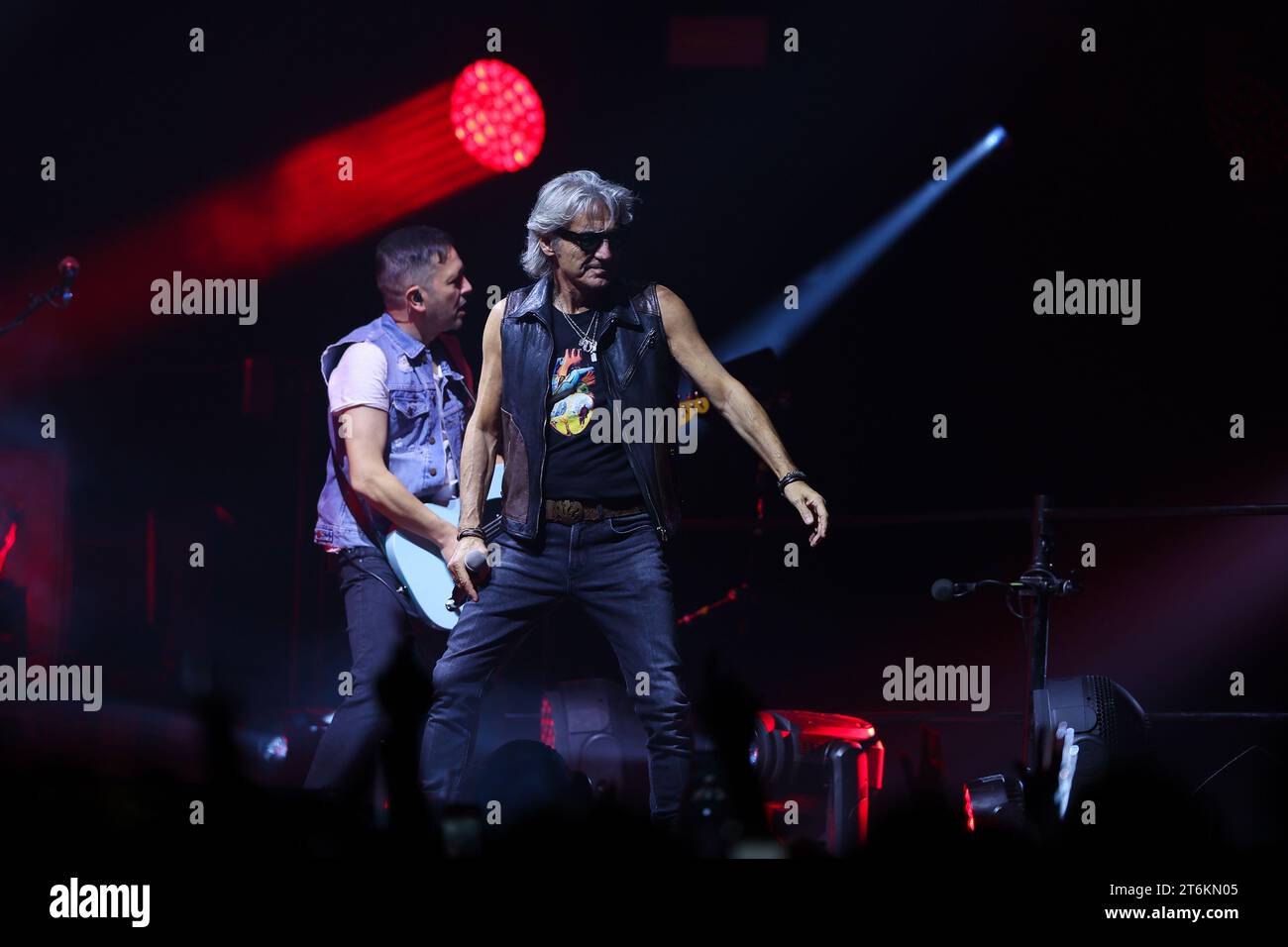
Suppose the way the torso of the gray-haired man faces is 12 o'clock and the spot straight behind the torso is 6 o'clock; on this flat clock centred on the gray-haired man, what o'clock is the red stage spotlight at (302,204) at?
The red stage spotlight is roughly at 5 o'clock from the gray-haired man.

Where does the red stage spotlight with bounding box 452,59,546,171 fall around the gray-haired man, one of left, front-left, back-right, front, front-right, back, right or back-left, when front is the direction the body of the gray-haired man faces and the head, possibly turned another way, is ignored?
back

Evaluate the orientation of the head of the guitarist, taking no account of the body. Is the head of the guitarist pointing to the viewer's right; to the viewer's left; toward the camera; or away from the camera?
to the viewer's right

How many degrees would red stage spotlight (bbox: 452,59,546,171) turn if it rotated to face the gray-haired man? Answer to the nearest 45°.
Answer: approximately 45° to its left

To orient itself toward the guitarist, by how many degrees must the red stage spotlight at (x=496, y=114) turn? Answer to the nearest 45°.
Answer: approximately 45° to its left

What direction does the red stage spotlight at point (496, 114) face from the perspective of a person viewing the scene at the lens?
facing the viewer and to the left of the viewer

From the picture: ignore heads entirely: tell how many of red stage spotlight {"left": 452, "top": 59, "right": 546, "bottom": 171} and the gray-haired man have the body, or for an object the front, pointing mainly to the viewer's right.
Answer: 0

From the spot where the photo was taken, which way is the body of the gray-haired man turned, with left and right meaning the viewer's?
facing the viewer
